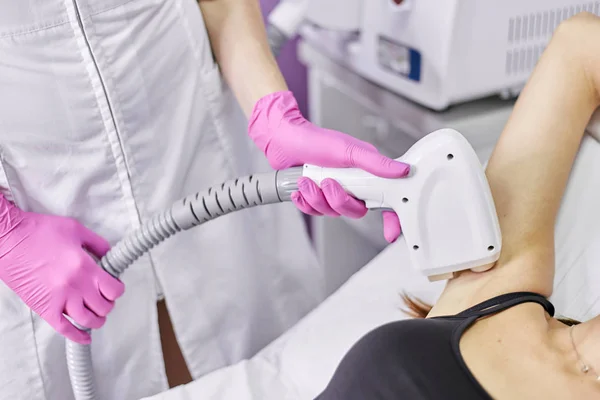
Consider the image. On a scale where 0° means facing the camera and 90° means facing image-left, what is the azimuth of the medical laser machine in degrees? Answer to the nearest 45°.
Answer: approximately 45°
